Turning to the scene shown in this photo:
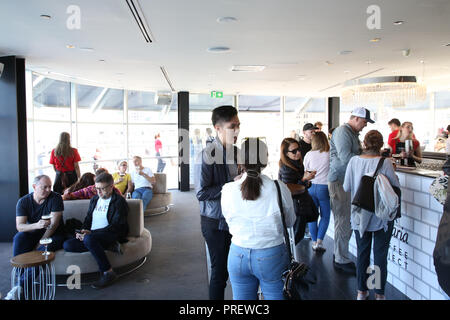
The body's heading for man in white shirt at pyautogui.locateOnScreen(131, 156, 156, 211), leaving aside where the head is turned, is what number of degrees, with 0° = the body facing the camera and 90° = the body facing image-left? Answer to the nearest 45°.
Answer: approximately 45°

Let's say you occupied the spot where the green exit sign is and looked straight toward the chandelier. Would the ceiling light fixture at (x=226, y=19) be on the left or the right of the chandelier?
right

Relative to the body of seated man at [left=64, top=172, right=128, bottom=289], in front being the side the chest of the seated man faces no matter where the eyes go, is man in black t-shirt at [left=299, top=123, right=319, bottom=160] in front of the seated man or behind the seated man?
behind

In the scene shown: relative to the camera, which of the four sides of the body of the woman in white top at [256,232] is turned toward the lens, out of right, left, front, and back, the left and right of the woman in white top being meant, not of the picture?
back

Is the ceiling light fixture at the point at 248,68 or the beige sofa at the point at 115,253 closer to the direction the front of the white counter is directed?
the beige sofa

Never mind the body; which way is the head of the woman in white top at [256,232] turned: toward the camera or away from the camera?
away from the camera

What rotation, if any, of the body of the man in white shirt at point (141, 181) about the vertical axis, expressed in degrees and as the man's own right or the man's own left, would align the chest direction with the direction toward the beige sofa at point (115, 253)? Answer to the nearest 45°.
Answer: approximately 45° to the man's own left

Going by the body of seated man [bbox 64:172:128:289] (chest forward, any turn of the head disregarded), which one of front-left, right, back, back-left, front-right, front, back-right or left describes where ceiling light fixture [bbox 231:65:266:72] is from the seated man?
back
